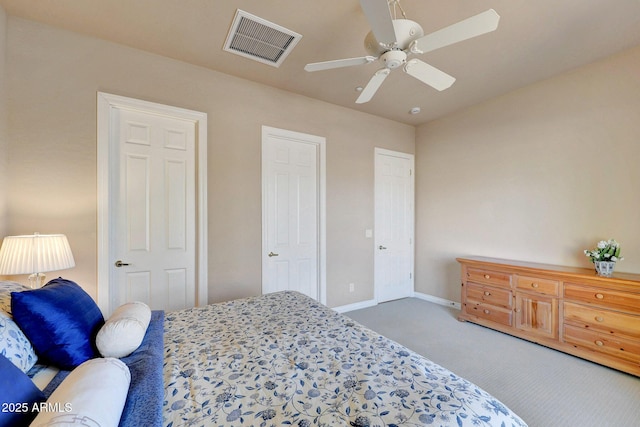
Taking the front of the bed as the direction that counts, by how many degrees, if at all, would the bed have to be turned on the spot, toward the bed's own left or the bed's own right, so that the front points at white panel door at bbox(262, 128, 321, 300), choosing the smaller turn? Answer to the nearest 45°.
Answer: approximately 90° to the bed's own left

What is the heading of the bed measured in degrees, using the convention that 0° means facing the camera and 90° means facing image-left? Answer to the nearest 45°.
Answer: approximately 270°

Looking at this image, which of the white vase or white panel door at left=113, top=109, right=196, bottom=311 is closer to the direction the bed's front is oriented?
the white vase

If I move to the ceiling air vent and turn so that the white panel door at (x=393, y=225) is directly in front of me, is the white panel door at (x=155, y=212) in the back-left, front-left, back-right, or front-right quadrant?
back-left
